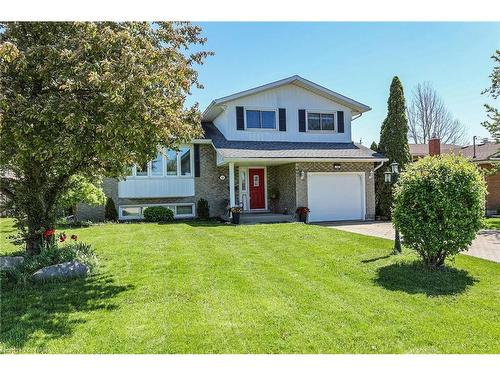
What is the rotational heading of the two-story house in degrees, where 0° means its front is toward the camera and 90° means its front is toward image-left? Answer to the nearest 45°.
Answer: approximately 0°

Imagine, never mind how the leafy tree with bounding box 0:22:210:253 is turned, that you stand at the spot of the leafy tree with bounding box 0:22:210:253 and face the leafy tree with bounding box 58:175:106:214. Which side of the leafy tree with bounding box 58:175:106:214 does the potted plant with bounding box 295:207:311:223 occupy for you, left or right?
right

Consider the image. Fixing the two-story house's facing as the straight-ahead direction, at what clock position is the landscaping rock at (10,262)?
The landscaping rock is roughly at 1 o'clock from the two-story house.

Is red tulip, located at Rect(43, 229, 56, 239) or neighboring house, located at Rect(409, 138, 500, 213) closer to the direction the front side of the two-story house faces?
the red tulip

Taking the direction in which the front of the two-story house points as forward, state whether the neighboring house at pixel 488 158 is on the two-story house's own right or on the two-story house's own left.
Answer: on the two-story house's own left

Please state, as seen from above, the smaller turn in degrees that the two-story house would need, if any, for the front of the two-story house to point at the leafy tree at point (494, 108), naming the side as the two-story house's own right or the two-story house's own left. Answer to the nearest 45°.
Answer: approximately 90° to the two-story house's own left

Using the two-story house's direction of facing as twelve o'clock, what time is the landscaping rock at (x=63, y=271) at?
The landscaping rock is roughly at 1 o'clock from the two-story house.

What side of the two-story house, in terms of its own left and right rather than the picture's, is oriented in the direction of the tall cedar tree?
left

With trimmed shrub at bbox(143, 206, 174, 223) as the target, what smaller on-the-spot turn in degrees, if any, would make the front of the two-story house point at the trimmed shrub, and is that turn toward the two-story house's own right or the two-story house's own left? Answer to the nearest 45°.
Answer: approximately 90° to the two-story house's own right

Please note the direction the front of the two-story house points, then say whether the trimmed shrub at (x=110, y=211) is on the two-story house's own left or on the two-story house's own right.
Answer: on the two-story house's own right
